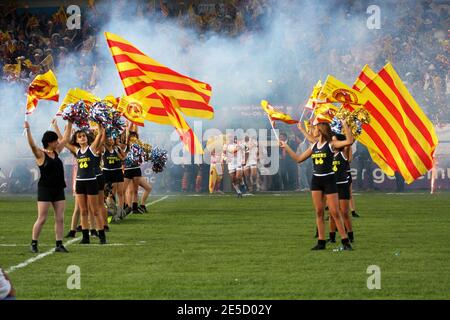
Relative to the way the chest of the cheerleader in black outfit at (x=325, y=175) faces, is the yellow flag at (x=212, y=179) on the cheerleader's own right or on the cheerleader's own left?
on the cheerleader's own right

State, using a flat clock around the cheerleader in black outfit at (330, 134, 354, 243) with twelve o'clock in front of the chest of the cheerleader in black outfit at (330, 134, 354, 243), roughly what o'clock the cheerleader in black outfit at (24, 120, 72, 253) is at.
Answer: the cheerleader in black outfit at (24, 120, 72, 253) is roughly at 1 o'clock from the cheerleader in black outfit at (330, 134, 354, 243).

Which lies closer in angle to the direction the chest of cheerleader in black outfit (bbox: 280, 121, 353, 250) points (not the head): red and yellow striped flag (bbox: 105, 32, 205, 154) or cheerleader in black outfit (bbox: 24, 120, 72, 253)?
the cheerleader in black outfit

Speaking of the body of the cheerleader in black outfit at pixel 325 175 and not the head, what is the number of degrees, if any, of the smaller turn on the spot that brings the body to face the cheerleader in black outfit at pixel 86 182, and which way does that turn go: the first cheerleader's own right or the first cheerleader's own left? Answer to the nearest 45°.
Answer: approximately 45° to the first cheerleader's own right

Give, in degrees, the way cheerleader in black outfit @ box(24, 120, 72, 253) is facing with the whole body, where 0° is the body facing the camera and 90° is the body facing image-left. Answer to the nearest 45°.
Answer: approximately 315°

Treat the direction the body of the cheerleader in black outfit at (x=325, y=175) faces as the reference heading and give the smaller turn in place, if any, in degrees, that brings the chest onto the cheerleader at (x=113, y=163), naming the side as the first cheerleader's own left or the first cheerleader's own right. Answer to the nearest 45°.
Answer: approximately 90° to the first cheerleader's own right

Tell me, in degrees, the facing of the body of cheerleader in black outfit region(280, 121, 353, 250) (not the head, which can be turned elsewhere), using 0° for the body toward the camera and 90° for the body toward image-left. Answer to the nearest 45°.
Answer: approximately 45°
